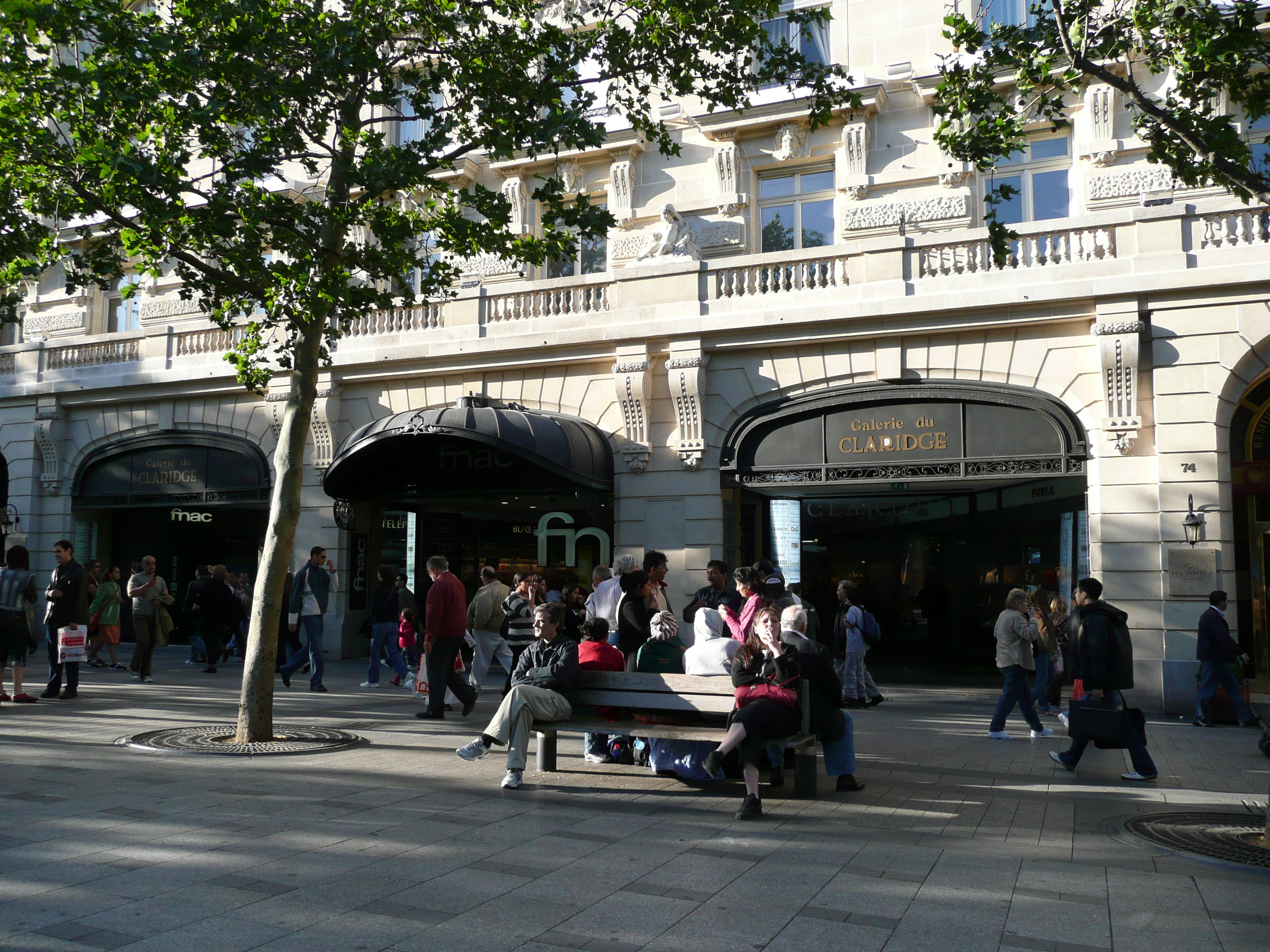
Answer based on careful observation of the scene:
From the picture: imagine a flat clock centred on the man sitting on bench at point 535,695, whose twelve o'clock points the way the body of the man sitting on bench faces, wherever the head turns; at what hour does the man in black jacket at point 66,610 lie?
The man in black jacket is roughly at 3 o'clock from the man sitting on bench.

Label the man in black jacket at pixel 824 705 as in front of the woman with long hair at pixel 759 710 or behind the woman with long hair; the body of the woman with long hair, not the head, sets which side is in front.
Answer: behind

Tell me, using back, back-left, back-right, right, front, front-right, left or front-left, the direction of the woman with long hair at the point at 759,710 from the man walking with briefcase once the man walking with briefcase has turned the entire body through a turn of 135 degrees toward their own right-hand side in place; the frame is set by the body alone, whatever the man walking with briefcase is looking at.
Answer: back

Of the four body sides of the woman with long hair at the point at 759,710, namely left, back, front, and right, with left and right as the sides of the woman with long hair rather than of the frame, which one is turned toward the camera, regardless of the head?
front

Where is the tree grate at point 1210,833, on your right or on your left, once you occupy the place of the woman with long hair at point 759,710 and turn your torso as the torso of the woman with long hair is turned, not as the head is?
on your left

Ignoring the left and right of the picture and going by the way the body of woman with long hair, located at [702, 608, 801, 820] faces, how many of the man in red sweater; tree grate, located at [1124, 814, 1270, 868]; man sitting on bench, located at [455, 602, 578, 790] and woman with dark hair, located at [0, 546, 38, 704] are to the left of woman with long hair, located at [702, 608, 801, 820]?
1

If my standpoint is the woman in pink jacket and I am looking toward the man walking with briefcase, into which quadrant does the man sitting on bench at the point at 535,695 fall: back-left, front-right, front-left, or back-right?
back-right

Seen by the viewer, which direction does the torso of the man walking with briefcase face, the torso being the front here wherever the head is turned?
to the viewer's left

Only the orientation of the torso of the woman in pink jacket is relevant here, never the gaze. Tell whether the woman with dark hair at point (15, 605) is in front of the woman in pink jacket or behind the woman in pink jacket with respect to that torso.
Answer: in front

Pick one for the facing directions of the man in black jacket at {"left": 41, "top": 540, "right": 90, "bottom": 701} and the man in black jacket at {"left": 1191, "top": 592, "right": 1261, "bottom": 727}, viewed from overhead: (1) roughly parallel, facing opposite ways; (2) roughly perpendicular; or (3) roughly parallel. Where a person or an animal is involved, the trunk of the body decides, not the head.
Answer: roughly perpendicular

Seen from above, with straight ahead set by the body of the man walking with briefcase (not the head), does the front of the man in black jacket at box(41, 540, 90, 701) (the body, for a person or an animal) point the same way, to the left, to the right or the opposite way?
to the left

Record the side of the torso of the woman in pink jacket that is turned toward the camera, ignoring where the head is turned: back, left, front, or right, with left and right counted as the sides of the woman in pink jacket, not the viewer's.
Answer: left

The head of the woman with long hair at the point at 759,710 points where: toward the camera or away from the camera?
toward the camera

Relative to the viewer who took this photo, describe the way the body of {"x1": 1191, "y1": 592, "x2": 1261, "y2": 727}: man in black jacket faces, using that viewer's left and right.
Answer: facing to the right of the viewer

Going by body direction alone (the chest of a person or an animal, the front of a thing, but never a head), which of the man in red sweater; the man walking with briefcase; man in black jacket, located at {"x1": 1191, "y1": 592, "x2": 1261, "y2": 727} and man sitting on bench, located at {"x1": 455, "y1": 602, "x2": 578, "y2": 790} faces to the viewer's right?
the man in black jacket

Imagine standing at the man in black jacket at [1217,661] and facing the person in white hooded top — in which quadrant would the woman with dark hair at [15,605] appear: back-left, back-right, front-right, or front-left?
front-right
